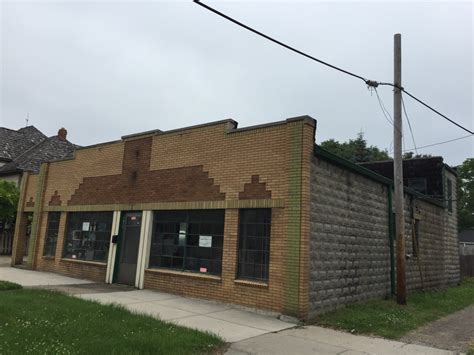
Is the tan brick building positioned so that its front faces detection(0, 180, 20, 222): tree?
no

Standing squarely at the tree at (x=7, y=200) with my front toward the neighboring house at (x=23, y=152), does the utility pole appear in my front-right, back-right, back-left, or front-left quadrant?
back-right

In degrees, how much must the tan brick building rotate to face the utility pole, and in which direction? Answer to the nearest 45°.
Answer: approximately 135° to its left

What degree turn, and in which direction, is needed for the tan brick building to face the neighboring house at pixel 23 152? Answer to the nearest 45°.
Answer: approximately 90° to its right

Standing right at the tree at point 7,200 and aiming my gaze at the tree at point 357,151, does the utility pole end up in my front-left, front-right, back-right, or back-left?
front-right

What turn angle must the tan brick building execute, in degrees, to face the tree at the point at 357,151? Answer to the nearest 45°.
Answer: approximately 180°

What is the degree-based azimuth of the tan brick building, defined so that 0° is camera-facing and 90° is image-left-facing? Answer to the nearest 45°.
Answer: approximately 45°
